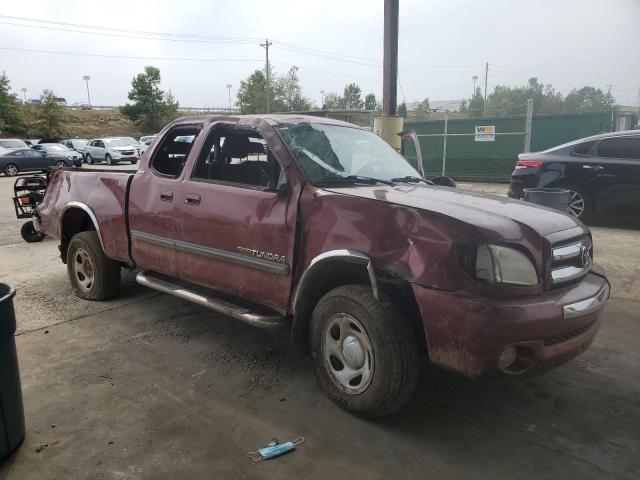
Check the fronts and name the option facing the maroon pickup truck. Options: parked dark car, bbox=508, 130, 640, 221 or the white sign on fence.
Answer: the white sign on fence

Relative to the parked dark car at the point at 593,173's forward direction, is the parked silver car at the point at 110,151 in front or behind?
behind

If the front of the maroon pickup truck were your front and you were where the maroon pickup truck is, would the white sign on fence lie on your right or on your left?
on your left

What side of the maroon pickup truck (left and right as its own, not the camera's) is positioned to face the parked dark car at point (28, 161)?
back

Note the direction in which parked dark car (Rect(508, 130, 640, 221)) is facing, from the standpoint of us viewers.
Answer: facing to the right of the viewer

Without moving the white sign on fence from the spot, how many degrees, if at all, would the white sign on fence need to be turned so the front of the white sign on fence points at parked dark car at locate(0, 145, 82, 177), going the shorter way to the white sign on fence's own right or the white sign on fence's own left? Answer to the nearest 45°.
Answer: approximately 90° to the white sign on fence's own right

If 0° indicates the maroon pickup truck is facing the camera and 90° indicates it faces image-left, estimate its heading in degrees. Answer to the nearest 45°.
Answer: approximately 315°

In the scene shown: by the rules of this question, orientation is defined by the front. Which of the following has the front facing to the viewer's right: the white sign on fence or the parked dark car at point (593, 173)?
the parked dark car

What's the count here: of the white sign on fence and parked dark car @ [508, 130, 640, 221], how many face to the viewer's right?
1

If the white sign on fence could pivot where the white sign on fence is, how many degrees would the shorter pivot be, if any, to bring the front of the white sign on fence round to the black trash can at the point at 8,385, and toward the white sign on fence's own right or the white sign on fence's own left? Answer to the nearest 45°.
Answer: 0° — it already faces it

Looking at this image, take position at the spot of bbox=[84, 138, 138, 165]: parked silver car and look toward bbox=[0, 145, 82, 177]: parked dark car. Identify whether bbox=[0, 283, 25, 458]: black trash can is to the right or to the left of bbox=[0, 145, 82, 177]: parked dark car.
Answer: left

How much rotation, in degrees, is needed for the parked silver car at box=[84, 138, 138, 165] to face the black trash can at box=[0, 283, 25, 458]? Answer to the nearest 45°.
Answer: approximately 45° to its right
